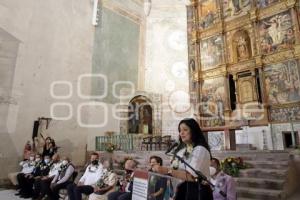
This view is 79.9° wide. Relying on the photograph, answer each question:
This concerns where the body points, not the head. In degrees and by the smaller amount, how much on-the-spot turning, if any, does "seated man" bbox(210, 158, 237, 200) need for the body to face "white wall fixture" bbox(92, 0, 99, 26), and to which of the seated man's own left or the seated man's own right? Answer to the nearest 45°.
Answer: approximately 90° to the seated man's own right
